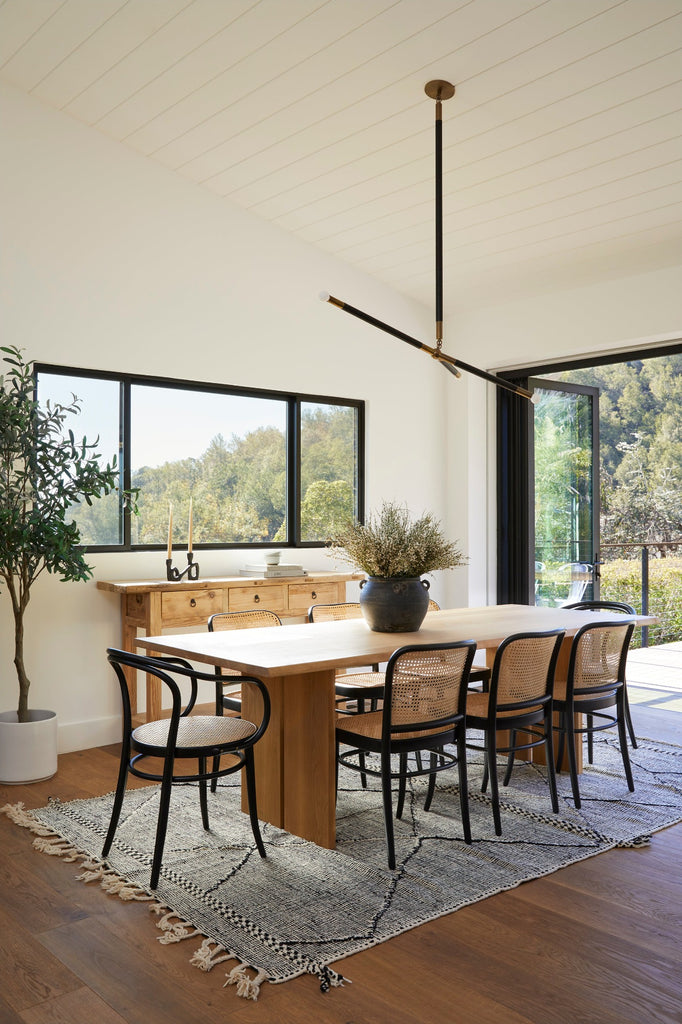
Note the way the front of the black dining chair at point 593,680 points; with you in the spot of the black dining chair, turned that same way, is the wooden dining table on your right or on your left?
on your left

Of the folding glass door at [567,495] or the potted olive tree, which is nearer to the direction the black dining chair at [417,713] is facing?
the potted olive tree

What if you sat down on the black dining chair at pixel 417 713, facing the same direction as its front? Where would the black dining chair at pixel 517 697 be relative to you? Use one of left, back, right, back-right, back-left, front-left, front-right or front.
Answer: right

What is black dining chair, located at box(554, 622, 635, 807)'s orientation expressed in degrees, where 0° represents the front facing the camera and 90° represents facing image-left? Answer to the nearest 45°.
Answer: approximately 135°

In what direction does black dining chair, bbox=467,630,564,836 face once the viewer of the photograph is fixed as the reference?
facing away from the viewer and to the left of the viewer

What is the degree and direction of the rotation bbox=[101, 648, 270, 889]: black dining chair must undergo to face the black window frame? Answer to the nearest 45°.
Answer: approximately 45° to its left

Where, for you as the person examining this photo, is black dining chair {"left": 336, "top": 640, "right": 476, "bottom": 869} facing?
facing away from the viewer and to the left of the viewer

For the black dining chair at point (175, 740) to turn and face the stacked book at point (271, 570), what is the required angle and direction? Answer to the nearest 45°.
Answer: approximately 45° to its left

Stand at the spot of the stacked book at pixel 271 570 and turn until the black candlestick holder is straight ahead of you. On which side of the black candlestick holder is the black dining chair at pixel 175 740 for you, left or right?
left

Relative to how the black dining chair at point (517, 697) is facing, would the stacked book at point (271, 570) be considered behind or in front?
in front

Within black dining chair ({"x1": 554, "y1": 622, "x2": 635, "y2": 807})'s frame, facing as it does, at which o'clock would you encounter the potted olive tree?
The potted olive tree is roughly at 10 o'clock from the black dining chair.

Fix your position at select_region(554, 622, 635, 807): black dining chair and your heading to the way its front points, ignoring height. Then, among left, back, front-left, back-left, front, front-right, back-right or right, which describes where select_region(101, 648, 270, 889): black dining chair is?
left
